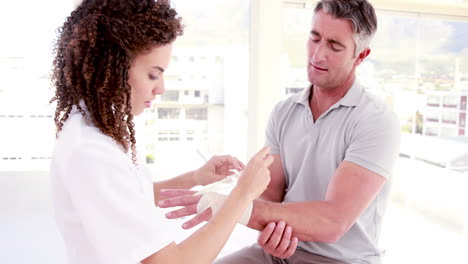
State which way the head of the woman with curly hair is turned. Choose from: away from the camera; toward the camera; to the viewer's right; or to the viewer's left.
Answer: to the viewer's right

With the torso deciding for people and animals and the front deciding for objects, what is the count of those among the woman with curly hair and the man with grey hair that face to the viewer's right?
1

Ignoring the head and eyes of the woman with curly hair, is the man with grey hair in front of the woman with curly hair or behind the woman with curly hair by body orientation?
in front

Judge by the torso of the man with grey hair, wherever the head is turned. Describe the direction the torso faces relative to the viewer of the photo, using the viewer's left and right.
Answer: facing the viewer and to the left of the viewer

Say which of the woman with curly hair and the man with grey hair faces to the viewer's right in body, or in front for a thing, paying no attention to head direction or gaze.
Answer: the woman with curly hair

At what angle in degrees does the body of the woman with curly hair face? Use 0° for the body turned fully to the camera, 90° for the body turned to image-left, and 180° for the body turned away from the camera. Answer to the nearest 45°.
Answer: approximately 270°

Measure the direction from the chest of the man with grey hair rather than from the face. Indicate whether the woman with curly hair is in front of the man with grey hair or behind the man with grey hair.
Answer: in front
